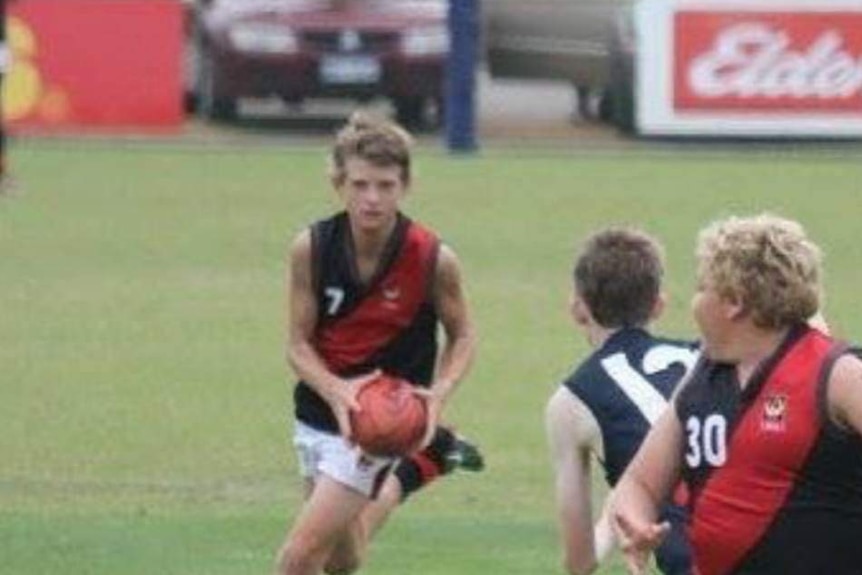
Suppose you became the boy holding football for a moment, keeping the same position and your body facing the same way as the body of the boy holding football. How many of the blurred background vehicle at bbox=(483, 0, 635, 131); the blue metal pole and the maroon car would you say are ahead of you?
0

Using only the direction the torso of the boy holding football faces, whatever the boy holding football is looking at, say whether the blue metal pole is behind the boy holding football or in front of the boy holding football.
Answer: behind

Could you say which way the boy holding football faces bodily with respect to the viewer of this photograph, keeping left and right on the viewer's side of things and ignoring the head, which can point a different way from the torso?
facing the viewer

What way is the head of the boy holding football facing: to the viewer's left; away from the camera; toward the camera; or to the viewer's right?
toward the camera

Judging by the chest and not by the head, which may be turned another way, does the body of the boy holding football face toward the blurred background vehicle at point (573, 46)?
no

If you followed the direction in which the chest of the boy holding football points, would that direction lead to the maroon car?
no
